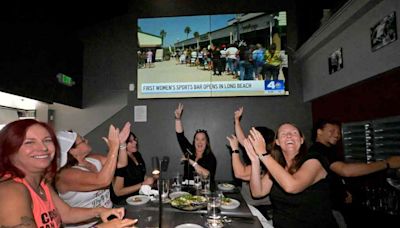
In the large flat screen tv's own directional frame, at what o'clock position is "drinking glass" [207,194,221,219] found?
The drinking glass is roughly at 12 o'clock from the large flat screen tv.

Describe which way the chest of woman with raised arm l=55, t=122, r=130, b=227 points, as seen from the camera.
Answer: to the viewer's right

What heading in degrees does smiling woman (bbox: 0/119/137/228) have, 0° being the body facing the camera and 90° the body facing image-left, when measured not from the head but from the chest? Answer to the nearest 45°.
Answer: approximately 315°

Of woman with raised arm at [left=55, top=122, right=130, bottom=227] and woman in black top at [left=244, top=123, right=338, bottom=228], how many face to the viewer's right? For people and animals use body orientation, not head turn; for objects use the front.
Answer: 1

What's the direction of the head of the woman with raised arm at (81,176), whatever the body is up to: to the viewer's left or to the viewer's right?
to the viewer's right

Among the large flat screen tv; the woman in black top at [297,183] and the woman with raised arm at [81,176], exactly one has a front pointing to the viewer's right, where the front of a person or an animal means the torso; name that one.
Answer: the woman with raised arm

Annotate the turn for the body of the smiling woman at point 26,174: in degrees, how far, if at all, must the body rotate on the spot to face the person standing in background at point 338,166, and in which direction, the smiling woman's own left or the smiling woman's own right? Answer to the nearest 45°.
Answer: approximately 45° to the smiling woman's own left
